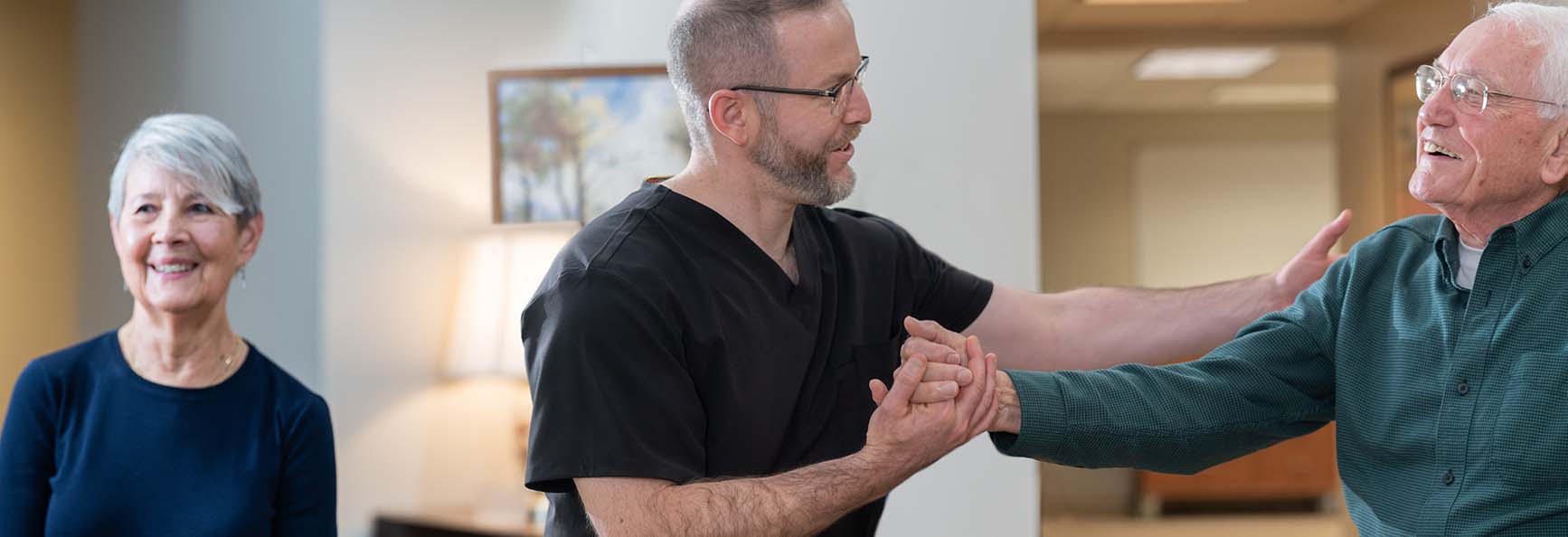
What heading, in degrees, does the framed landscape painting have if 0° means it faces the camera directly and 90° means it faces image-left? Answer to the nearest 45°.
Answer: approximately 0°

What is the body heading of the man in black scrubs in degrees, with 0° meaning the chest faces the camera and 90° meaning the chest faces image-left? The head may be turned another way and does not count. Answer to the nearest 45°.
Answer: approximately 315°

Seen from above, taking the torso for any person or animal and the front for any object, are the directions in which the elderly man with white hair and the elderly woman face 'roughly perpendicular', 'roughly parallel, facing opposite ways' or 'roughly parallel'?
roughly perpendicular

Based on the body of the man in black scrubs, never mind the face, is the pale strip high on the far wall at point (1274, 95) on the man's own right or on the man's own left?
on the man's own left

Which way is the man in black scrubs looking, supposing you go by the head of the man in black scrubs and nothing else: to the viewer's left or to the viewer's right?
to the viewer's right

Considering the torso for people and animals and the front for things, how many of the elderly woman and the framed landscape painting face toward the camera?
2

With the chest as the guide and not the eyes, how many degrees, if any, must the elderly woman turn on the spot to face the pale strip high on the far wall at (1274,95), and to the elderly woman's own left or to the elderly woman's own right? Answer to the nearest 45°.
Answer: approximately 135° to the elderly woman's own left

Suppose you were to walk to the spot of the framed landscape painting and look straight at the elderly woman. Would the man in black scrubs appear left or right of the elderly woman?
left

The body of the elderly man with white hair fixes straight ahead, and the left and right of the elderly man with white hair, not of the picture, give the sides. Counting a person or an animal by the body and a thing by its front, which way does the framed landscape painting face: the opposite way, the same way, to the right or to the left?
to the left

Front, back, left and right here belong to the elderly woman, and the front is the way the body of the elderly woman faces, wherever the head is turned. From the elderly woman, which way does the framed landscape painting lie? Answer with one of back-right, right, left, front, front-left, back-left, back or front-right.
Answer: back-left

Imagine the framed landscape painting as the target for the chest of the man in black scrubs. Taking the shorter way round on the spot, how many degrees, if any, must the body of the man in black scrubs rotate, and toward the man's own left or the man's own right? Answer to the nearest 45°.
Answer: approximately 180°

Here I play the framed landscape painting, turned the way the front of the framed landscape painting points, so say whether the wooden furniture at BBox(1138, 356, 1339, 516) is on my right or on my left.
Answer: on my left
